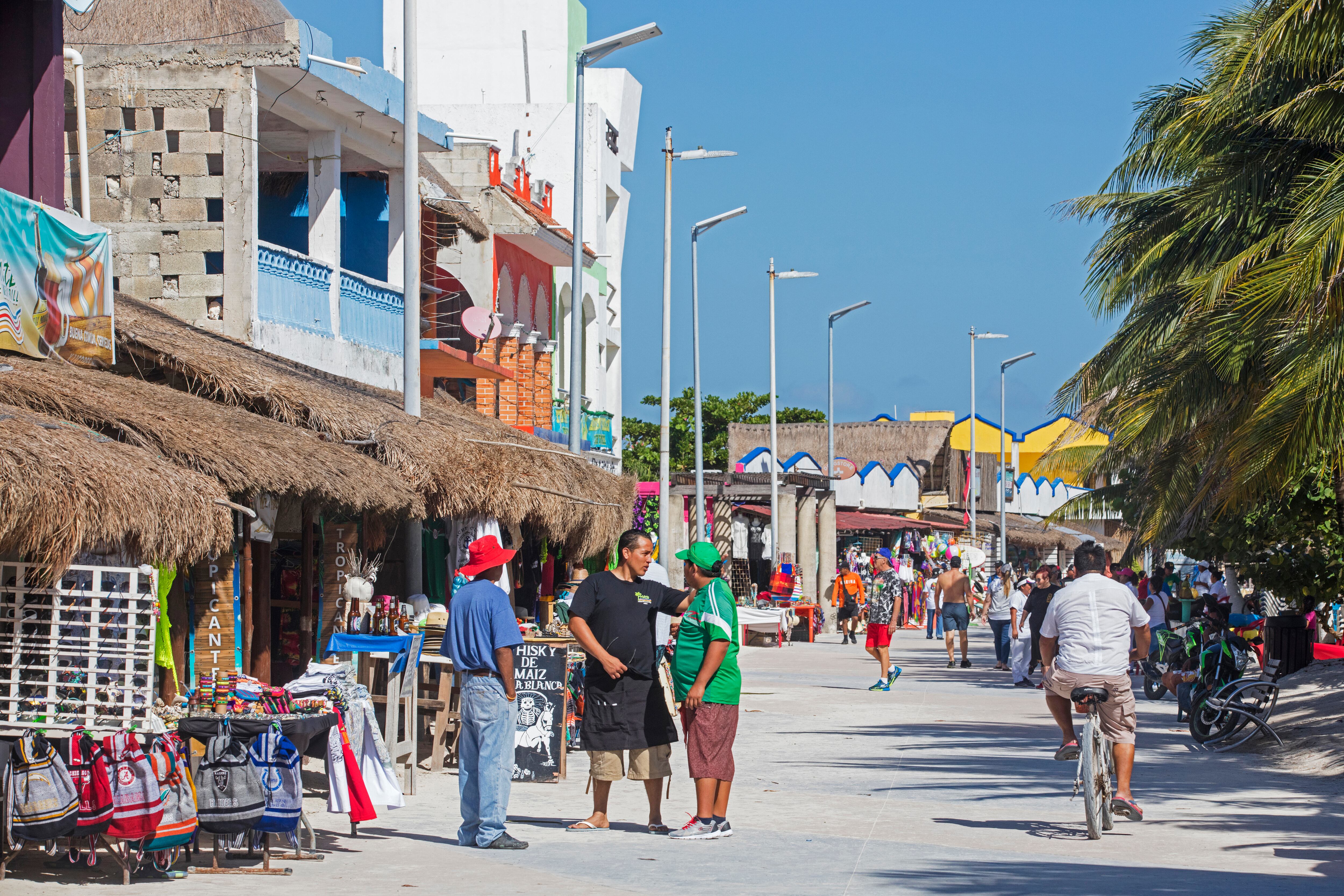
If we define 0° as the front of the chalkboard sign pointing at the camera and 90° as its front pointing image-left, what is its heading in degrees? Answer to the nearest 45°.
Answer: approximately 0°

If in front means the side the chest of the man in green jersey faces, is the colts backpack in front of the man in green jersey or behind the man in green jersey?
in front

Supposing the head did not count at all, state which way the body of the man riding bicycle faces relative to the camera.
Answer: away from the camera

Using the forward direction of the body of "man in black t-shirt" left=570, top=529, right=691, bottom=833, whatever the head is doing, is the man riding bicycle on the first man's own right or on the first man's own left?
on the first man's own left

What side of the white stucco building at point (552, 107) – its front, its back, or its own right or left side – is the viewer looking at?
right

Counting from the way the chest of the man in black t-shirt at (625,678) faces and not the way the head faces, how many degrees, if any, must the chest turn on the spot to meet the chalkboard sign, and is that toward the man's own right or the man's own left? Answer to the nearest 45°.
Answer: approximately 180°

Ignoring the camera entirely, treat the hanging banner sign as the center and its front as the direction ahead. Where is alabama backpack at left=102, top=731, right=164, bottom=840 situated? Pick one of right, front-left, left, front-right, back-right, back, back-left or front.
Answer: front-right

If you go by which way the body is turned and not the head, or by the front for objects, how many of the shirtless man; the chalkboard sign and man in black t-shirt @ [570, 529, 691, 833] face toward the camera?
2

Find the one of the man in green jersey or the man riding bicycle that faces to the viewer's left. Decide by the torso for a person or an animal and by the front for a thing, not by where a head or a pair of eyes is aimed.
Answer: the man in green jersey

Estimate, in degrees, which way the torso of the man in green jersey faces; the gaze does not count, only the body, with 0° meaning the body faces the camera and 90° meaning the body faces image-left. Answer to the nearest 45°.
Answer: approximately 90°

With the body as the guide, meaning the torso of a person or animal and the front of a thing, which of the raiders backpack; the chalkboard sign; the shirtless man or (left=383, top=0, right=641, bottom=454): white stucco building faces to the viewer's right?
the white stucco building

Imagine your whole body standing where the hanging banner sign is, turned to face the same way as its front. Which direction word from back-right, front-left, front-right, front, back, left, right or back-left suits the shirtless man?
left

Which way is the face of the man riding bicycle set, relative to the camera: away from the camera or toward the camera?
away from the camera

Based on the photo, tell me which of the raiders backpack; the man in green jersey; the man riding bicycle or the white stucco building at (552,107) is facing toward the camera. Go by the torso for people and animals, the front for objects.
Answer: the raiders backpack

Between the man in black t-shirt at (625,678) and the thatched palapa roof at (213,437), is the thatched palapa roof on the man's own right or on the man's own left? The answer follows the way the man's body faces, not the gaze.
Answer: on the man's own right

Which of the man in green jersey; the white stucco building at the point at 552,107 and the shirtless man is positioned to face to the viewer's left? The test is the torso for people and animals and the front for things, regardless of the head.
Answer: the man in green jersey
